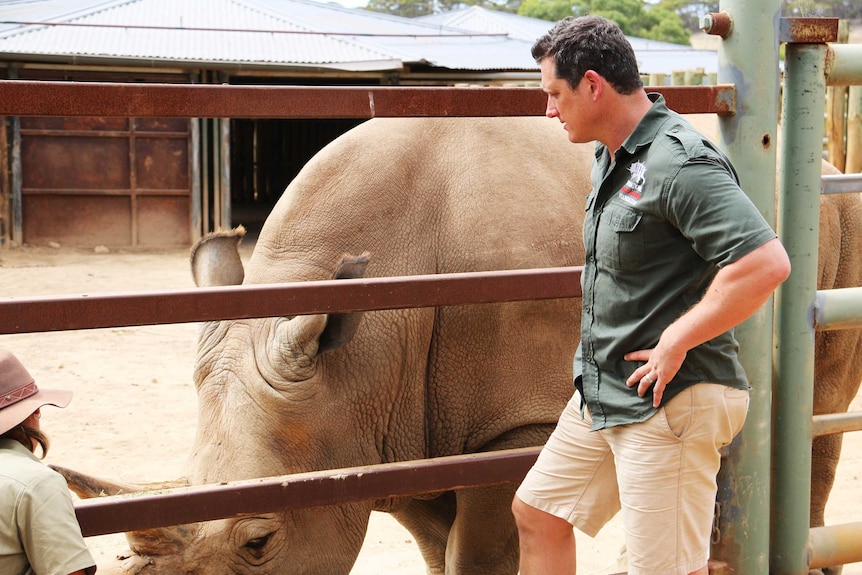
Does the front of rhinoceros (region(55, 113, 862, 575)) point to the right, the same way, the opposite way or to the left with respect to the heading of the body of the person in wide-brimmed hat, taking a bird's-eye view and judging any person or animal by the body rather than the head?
the opposite way

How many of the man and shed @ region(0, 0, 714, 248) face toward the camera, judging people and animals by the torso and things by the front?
1

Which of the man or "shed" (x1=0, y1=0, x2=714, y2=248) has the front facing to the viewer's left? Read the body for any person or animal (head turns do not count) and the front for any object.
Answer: the man

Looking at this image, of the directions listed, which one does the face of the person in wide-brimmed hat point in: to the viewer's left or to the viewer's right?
to the viewer's right

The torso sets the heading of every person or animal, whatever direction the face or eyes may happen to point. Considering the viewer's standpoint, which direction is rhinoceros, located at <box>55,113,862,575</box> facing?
facing the viewer and to the left of the viewer

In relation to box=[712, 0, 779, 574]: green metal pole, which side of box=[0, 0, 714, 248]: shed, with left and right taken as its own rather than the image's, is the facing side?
front

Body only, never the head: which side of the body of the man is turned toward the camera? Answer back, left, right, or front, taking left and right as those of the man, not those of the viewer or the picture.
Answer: left

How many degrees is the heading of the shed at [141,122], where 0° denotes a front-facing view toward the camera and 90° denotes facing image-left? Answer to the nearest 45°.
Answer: approximately 0°

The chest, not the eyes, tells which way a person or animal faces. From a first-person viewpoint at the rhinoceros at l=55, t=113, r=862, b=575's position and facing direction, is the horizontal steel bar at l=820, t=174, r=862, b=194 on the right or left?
on its left

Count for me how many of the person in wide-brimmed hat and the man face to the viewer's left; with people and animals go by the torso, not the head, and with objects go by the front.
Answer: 1

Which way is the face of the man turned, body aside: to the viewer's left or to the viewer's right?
to the viewer's left

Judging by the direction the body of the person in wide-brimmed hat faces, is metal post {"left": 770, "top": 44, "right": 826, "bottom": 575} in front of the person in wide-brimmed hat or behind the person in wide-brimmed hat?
in front

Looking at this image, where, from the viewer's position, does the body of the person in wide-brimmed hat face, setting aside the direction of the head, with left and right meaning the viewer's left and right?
facing away from the viewer and to the right of the viewer

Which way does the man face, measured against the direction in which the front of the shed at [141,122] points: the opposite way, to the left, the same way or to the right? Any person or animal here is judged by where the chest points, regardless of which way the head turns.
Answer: to the right

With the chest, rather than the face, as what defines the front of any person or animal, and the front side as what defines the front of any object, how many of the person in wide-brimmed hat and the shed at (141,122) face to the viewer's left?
0

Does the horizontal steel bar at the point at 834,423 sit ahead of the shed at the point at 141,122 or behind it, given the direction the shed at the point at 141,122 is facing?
ahead

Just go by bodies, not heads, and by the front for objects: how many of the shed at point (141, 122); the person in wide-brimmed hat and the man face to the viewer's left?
1
